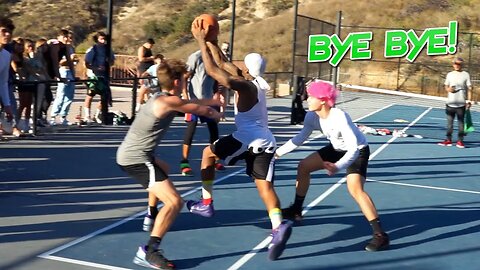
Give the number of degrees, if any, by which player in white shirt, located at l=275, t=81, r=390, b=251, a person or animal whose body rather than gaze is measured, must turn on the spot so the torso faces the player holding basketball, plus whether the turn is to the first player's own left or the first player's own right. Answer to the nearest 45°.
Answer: approximately 45° to the first player's own right

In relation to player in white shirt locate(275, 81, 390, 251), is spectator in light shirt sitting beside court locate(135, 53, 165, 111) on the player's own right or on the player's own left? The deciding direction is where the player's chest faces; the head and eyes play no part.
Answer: on the player's own right

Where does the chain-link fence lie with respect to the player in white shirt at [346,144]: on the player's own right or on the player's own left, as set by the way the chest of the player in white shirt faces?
on the player's own right

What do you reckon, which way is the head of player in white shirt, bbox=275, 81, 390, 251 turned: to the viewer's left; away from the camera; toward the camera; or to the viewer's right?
to the viewer's left

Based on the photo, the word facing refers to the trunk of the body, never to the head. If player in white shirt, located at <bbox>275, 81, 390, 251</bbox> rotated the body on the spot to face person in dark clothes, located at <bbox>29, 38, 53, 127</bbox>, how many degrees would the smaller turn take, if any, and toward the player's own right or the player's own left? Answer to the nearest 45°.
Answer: approximately 90° to the player's own right

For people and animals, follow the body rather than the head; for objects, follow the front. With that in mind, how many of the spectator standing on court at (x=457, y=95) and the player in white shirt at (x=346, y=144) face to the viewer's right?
0

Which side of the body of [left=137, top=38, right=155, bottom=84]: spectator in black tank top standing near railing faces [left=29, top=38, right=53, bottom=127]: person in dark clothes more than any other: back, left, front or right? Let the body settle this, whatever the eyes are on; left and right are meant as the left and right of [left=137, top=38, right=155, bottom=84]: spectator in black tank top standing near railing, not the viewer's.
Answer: right

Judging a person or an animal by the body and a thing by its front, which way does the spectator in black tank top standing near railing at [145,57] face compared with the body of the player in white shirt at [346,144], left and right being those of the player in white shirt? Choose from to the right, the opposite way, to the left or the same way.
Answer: to the left

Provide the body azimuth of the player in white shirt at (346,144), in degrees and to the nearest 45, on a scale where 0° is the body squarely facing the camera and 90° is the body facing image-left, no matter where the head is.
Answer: approximately 45°
